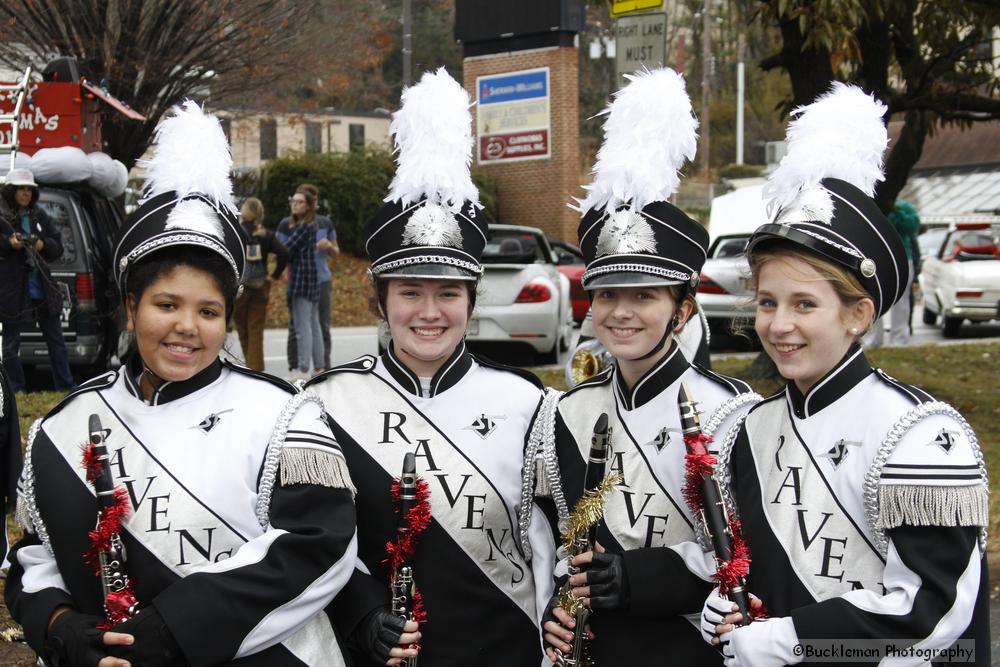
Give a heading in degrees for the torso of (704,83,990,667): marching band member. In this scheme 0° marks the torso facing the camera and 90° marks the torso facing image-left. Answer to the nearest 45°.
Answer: approximately 45°

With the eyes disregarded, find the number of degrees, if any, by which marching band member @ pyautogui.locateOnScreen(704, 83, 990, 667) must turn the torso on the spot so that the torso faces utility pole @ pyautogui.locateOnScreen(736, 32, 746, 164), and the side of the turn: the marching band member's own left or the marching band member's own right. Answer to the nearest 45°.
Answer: approximately 135° to the marching band member's own right

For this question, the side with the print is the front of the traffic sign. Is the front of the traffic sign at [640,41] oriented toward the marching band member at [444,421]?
yes

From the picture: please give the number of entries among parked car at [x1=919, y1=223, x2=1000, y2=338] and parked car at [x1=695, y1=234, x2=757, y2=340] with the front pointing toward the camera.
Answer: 0

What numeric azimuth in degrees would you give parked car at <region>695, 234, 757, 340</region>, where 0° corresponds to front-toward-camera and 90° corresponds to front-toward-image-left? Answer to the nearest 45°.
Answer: approximately 180°

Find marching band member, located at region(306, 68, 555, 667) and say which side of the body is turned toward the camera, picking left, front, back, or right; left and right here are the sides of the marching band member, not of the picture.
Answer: front

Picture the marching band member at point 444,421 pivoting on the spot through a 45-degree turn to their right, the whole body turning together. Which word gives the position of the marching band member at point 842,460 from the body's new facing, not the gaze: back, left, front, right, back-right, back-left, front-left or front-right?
left

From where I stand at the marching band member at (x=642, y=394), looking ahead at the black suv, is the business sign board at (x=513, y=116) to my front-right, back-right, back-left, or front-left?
front-right

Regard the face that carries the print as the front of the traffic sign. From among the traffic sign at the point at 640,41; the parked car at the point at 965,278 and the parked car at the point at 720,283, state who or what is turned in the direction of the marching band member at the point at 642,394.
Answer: the traffic sign

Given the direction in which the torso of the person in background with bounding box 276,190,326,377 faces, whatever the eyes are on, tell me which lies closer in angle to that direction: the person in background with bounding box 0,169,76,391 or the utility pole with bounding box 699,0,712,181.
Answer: the person in background

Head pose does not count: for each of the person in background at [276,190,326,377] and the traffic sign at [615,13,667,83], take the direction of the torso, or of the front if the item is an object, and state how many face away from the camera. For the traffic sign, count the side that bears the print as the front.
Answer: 0

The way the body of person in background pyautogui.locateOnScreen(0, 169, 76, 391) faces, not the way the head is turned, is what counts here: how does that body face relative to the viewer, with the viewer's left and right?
facing the viewer

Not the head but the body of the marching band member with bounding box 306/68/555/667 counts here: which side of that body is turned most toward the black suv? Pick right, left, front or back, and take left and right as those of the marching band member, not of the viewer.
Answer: back

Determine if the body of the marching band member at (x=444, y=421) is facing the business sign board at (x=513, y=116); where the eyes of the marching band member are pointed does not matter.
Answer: no

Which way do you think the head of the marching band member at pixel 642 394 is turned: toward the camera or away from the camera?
toward the camera

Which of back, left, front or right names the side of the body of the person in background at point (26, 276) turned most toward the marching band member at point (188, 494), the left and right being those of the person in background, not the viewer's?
front

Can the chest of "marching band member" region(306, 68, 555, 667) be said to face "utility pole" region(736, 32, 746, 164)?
no
